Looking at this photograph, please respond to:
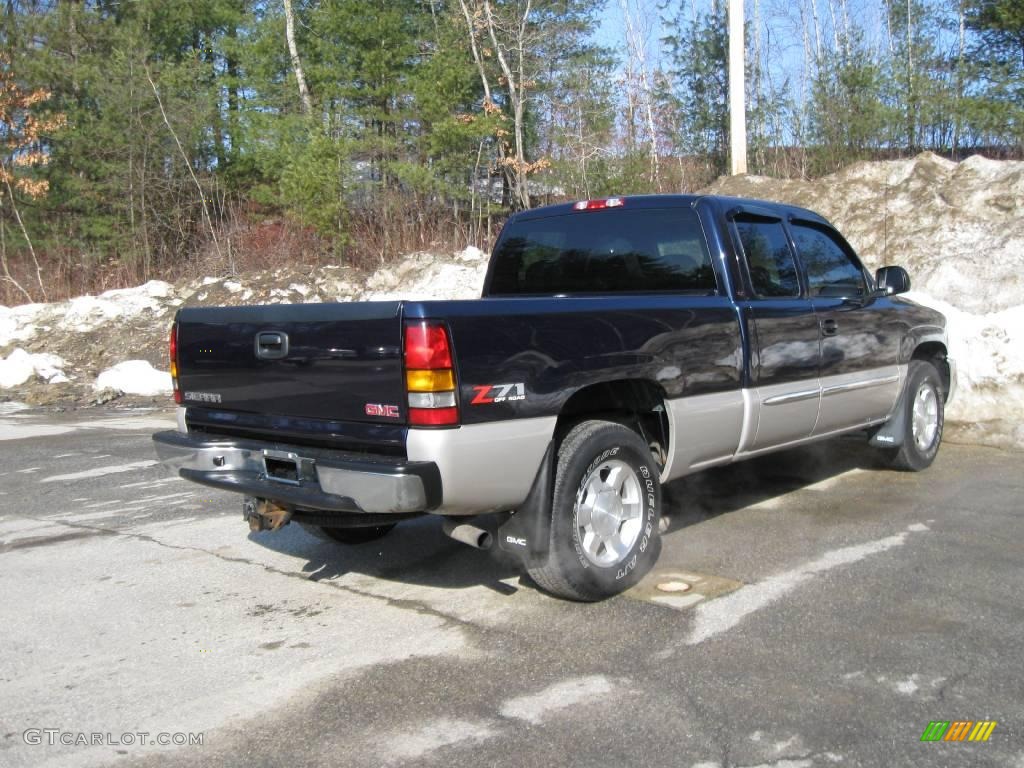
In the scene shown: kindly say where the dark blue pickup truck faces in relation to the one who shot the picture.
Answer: facing away from the viewer and to the right of the viewer

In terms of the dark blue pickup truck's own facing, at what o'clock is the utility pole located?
The utility pole is roughly at 11 o'clock from the dark blue pickup truck.
